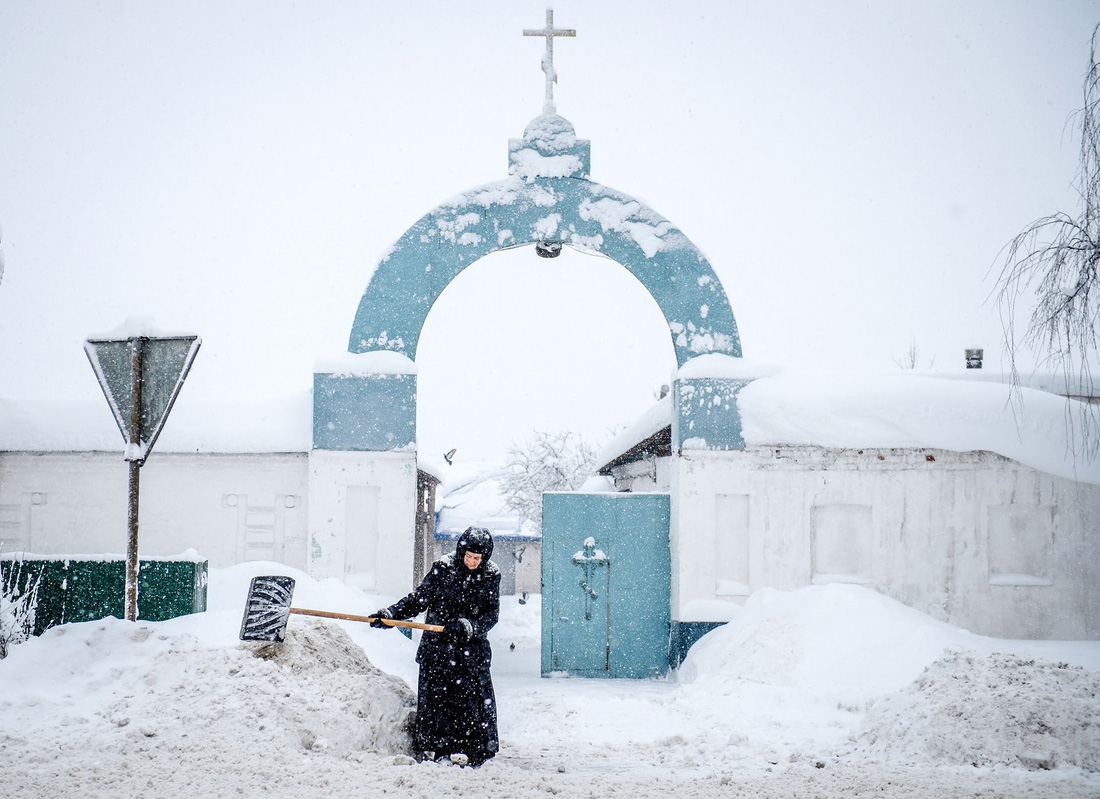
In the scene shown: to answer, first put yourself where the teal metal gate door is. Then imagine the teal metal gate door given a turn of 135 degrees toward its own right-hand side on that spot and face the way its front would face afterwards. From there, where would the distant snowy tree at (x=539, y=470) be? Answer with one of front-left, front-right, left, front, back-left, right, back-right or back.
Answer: front-right

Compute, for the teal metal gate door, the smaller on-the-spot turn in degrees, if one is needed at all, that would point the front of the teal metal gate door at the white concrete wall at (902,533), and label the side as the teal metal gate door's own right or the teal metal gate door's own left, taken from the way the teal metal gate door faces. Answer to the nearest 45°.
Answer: approximately 90° to the teal metal gate door's own left

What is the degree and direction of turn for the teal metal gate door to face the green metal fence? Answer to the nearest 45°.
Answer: approximately 45° to its right

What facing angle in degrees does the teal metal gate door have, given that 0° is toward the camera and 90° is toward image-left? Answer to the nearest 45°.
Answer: approximately 0°

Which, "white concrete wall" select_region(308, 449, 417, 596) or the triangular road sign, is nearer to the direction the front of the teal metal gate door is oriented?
the triangular road sign

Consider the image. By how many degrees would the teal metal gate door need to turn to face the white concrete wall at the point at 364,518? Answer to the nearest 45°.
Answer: approximately 90° to its right

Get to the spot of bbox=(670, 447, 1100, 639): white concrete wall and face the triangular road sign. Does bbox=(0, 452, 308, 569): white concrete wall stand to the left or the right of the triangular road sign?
right
